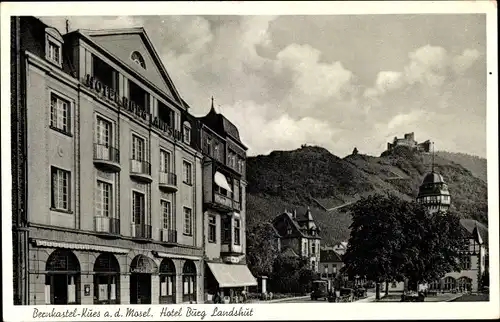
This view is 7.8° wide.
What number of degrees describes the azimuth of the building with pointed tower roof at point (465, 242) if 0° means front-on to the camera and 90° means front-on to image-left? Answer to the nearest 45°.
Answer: approximately 45°
